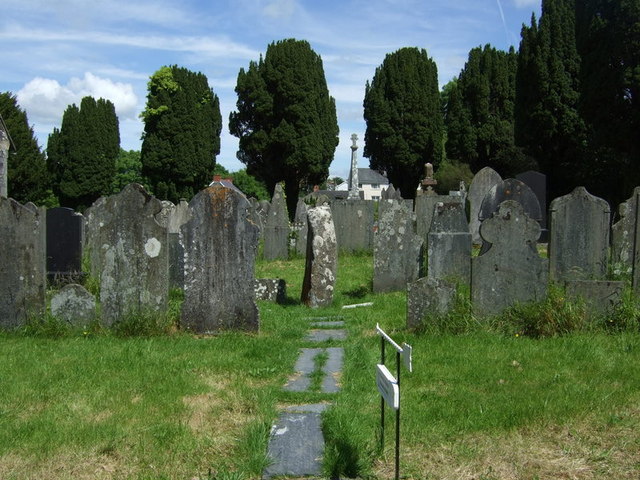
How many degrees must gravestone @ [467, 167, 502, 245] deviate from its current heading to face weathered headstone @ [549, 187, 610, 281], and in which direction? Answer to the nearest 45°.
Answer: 0° — it already faces it

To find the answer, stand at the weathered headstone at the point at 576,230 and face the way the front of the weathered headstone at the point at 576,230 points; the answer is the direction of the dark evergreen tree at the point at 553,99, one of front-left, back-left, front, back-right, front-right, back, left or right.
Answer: back

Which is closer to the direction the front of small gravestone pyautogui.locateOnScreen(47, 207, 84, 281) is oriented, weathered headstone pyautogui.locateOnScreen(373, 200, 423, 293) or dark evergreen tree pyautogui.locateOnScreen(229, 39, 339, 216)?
the weathered headstone

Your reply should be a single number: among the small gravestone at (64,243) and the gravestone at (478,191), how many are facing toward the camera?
2

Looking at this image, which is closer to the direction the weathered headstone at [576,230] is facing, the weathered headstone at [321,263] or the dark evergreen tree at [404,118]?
the weathered headstone

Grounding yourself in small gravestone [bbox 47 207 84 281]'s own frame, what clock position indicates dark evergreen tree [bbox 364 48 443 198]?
The dark evergreen tree is roughly at 7 o'clock from the small gravestone.

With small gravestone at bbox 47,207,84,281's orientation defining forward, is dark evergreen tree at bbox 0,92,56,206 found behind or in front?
behind

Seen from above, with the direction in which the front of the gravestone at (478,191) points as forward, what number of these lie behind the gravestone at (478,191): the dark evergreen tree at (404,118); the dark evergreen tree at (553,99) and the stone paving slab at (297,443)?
2

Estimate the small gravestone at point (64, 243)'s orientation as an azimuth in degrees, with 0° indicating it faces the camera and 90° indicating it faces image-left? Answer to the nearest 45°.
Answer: approximately 0°

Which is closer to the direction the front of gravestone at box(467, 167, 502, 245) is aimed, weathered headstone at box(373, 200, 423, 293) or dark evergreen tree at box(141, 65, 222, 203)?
the weathered headstone

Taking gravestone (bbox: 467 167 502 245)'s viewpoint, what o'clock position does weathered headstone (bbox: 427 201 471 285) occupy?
The weathered headstone is roughly at 12 o'clock from the gravestone.
